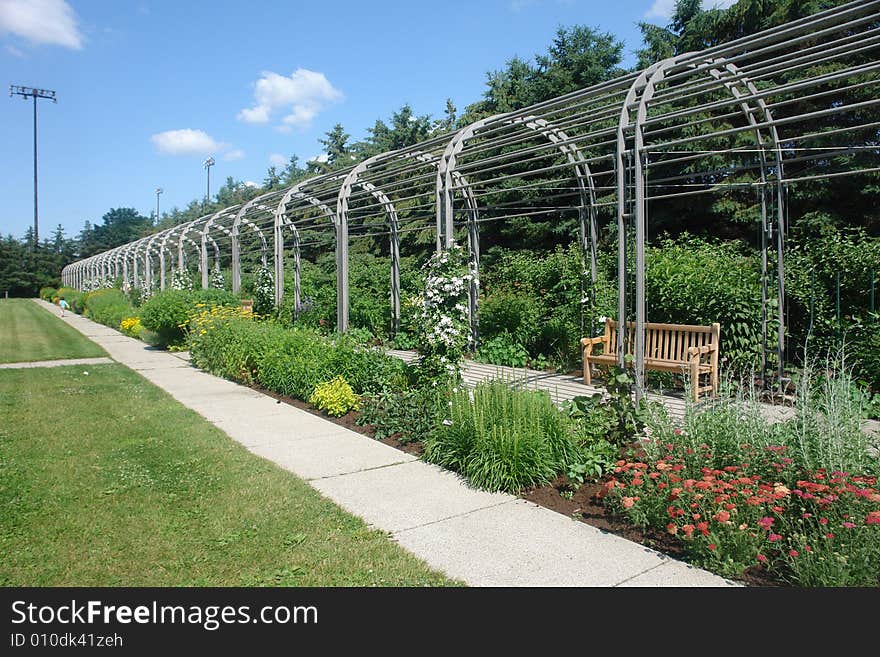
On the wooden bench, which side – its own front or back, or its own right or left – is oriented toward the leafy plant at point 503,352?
right

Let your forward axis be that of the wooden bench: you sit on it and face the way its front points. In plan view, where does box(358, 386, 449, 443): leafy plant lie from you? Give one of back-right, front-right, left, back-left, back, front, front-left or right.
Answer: front

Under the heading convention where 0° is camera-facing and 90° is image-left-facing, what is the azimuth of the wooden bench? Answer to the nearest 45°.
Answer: approximately 45°

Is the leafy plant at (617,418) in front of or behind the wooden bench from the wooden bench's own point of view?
in front

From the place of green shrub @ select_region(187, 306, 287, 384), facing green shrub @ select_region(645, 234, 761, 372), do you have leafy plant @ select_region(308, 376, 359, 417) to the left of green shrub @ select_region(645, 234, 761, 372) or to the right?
right

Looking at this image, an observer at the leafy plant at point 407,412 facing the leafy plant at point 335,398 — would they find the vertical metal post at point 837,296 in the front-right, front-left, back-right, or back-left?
back-right

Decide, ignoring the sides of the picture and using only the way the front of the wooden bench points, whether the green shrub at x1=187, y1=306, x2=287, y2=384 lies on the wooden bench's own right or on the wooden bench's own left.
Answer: on the wooden bench's own right

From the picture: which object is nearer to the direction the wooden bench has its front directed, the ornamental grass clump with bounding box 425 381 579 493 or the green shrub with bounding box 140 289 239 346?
the ornamental grass clump
